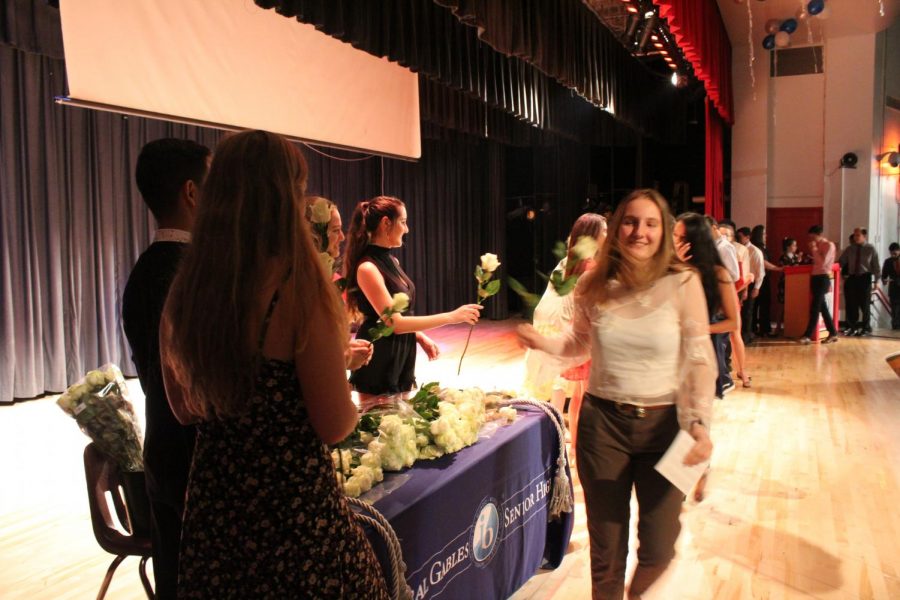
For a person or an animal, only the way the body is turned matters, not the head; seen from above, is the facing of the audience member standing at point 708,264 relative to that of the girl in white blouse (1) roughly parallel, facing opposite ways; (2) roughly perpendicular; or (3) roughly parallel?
roughly perpendicular

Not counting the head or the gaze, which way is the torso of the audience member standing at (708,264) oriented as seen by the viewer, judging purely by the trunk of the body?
to the viewer's left

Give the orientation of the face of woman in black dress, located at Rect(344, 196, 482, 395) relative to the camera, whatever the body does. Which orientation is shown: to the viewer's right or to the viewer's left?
to the viewer's right

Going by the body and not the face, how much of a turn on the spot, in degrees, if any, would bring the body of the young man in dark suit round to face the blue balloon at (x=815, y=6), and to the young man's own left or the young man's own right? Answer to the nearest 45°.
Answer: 0° — they already face it

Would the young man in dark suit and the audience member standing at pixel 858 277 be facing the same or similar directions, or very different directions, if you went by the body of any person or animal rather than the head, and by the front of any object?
very different directions

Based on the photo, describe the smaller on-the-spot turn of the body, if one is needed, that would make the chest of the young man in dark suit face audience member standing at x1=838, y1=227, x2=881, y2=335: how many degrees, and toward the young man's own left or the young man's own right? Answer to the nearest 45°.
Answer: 0° — they already face them

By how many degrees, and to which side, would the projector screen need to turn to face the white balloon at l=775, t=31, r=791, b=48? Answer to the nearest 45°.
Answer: approximately 90° to its left

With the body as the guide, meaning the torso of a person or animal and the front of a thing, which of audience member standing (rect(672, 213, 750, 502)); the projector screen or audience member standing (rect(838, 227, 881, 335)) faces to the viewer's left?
audience member standing (rect(672, 213, 750, 502))

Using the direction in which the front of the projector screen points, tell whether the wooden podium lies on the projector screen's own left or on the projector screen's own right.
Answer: on the projector screen's own left

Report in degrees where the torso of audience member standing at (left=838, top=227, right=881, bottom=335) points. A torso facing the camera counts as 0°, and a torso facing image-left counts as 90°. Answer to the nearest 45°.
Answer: approximately 0°

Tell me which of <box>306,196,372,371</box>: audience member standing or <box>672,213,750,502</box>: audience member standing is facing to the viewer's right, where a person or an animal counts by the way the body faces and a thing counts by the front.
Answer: <box>306,196,372,371</box>: audience member standing
